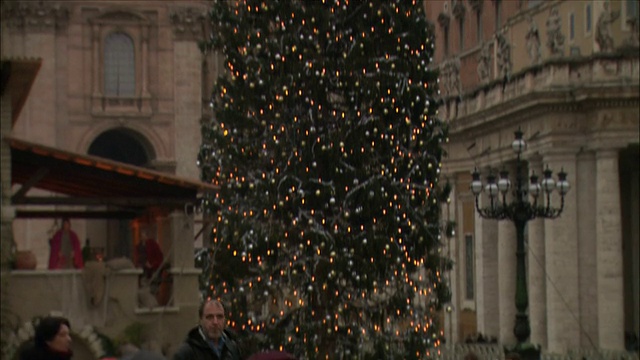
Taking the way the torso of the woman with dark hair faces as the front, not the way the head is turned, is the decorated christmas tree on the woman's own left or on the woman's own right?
on the woman's own left

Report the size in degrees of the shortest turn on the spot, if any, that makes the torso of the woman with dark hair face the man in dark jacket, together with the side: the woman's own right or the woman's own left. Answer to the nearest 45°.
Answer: approximately 45° to the woman's own left
